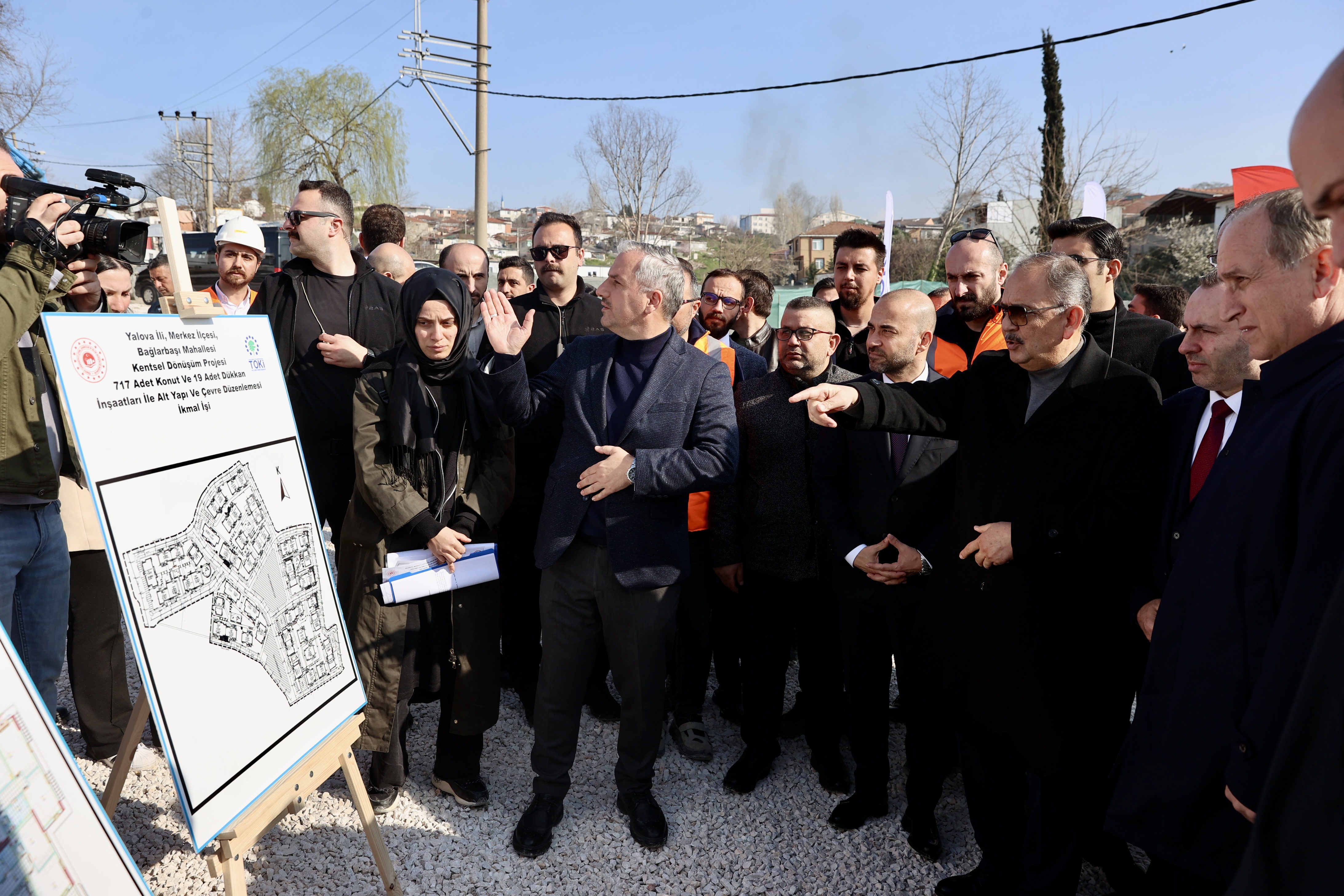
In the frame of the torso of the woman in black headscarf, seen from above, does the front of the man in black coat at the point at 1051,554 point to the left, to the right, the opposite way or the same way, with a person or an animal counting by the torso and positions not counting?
to the right

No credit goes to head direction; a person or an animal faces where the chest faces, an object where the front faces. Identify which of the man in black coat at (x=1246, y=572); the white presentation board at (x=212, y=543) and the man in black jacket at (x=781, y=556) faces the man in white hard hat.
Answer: the man in black coat

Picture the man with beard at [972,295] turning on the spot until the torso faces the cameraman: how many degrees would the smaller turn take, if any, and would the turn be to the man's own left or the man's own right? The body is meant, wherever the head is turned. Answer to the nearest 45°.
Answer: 0° — they already face them

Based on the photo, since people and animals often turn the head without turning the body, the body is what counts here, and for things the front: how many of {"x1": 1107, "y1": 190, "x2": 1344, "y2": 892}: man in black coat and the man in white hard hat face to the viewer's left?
1

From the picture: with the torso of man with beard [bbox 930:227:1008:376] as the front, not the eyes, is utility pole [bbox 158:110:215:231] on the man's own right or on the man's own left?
on the man's own right

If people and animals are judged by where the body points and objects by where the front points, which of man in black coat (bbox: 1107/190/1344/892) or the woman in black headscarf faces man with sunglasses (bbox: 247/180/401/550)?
the man in black coat

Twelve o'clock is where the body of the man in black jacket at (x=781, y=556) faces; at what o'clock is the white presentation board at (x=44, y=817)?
The white presentation board is roughly at 1 o'clock from the man in black jacket.

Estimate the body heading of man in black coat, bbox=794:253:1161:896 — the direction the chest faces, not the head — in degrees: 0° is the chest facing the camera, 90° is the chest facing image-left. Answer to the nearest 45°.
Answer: approximately 45°

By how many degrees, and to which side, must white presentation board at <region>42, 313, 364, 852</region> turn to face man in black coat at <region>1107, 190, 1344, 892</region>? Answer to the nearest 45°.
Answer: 0° — it already faces them
